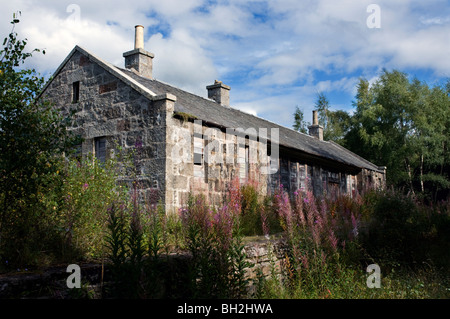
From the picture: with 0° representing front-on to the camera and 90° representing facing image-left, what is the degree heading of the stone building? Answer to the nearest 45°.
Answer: approximately 315°
